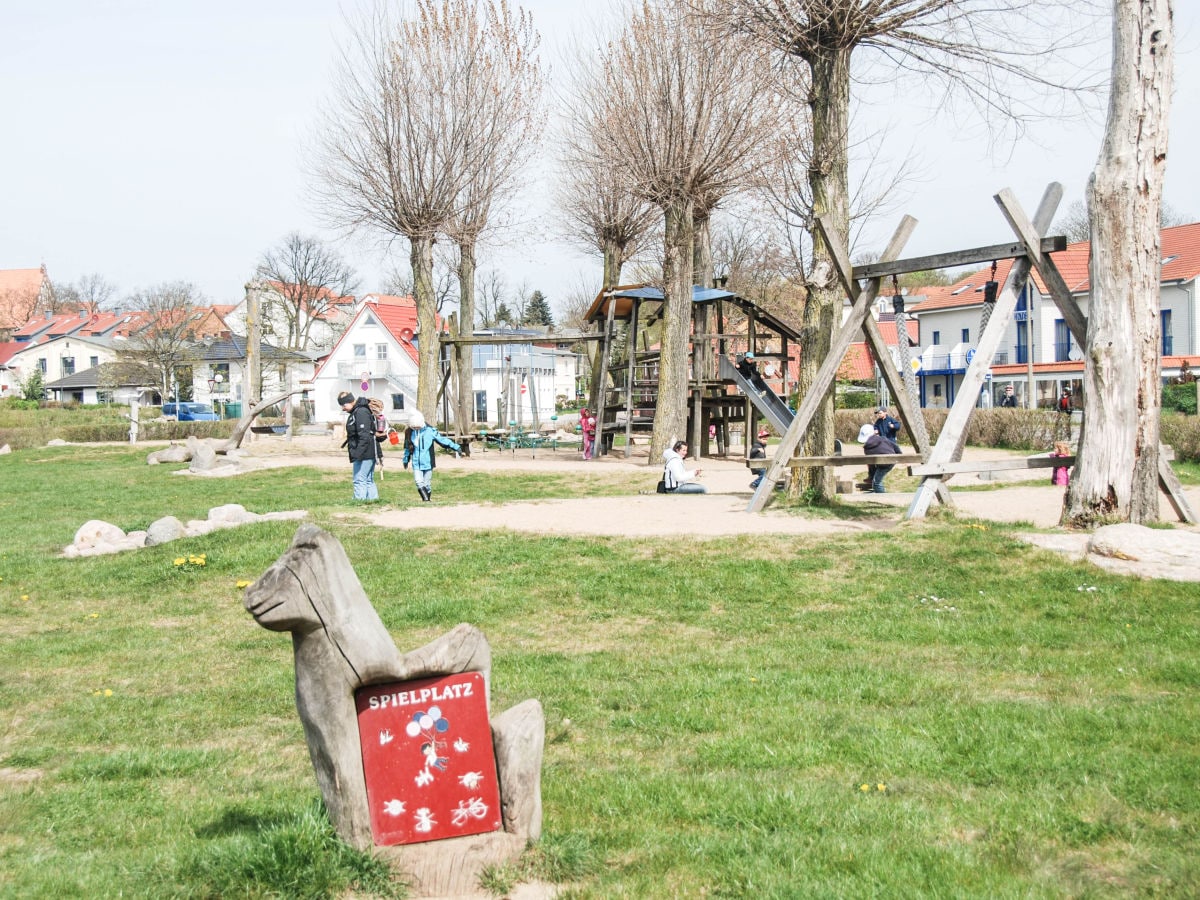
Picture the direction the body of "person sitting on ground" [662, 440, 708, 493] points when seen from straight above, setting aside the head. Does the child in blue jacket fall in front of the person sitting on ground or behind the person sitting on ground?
behind

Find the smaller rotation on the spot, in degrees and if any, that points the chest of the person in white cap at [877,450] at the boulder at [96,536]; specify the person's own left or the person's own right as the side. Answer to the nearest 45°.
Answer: approximately 45° to the person's own left

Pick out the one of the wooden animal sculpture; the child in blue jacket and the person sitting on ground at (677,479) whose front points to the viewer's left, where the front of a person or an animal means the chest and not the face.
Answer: the wooden animal sculpture

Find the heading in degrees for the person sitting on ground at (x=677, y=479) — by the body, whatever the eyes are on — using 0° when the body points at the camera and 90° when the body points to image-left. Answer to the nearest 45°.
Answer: approximately 270°

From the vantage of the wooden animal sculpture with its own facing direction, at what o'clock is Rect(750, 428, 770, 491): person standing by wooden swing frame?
The person standing by wooden swing frame is roughly at 4 o'clock from the wooden animal sculpture.

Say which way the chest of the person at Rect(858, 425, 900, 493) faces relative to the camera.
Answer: to the viewer's left

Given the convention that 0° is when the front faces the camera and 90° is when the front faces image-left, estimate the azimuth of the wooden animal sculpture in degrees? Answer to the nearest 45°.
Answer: approximately 90°

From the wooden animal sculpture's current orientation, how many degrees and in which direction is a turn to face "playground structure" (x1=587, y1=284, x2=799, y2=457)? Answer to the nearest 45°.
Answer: approximately 90° to its right

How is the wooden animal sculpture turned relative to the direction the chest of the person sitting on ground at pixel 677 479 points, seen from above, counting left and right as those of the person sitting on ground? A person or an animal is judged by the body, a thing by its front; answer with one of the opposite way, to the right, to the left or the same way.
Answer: the opposite way

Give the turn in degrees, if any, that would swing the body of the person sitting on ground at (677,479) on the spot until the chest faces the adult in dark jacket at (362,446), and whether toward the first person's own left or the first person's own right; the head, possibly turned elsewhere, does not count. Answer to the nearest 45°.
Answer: approximately 180°
